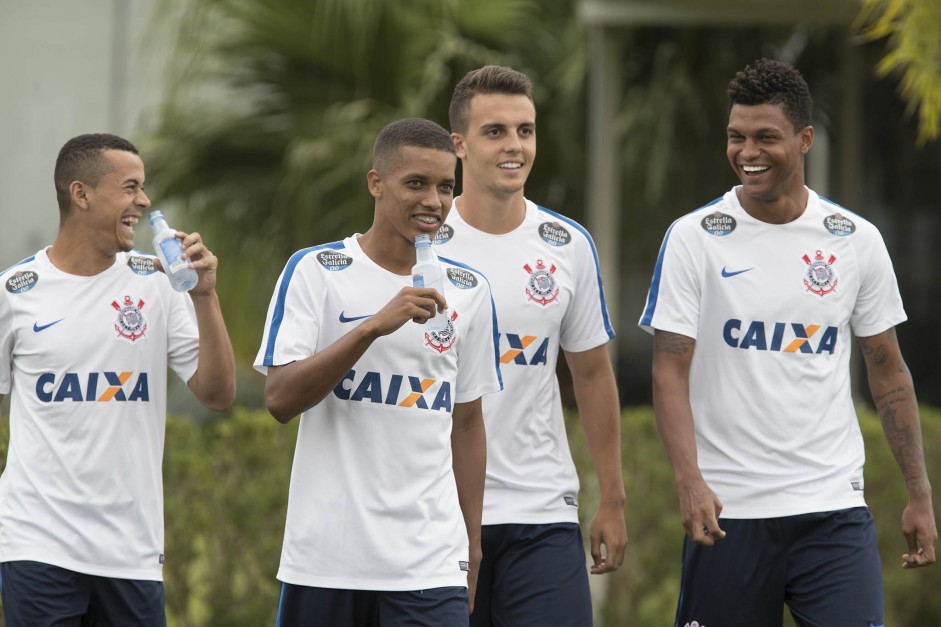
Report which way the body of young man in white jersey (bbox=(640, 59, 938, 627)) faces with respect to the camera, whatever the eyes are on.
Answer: toward the camera

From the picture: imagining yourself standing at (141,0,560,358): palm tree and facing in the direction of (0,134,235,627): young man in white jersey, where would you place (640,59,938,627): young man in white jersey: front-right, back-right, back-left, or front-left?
front-left

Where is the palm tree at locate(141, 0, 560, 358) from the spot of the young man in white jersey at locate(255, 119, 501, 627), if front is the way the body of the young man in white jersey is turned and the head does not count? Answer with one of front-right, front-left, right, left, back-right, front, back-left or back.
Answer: back-left

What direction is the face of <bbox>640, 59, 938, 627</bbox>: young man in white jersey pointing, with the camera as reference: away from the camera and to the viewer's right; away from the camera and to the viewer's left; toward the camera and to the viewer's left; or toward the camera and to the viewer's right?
toward the camera and to the viewer's left

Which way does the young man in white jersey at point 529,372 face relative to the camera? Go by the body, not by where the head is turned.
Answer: toward the camera

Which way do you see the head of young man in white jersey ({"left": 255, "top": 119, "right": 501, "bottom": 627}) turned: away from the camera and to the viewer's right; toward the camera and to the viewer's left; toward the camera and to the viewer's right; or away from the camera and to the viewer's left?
toward the camera and to the viewer's right

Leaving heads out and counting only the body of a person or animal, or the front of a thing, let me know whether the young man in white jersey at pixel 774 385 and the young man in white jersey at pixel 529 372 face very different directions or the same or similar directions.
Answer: same or similar directions

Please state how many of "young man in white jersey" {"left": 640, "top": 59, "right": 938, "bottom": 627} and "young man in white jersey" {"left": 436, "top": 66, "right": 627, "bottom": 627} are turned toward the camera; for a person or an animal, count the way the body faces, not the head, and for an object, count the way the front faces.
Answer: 2

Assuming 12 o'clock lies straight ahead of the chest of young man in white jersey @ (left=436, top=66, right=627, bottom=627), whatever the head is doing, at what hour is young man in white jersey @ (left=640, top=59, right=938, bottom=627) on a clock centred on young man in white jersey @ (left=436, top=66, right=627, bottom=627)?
young man in white jersey @ (left=640, top=59, right=938, bottom=627) is roughly at 9 o'clock from young man in white jersey @ (left=436, top=66, right=627, bottom=627).

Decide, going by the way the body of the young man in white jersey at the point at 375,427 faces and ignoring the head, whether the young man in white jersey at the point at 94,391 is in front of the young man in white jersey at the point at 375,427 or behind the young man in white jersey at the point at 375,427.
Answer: behind

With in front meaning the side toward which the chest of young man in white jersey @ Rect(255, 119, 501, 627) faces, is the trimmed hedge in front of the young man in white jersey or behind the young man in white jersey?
behind
